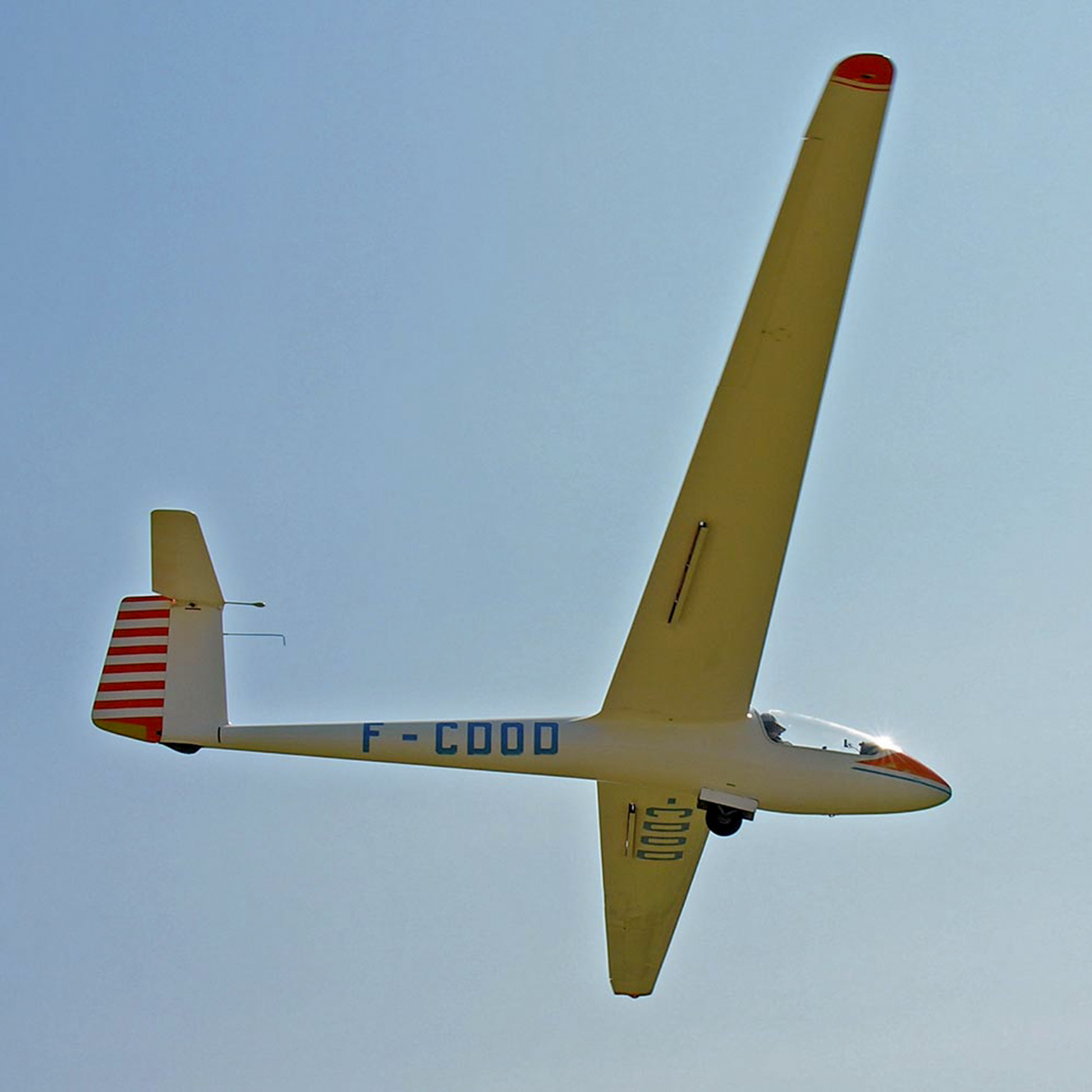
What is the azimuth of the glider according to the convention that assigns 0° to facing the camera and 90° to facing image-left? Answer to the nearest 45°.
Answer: approximately 270°
